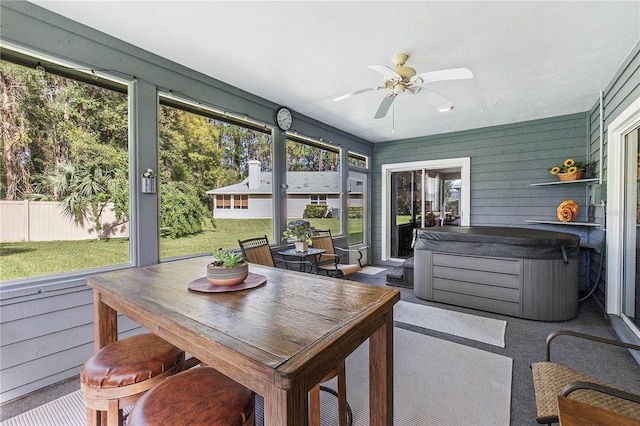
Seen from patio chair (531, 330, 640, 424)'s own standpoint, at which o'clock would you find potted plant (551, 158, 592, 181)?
The potted plant is roughly at 3 o'clock from the patio chair.

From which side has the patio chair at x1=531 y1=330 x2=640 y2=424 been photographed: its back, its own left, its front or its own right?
left

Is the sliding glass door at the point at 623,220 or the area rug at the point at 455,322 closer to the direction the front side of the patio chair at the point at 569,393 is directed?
the area rug

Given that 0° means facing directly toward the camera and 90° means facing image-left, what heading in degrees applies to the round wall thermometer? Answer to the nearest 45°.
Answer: approximately 315°

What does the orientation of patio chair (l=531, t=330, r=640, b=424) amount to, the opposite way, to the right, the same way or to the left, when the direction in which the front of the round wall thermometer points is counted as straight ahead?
the opposite way

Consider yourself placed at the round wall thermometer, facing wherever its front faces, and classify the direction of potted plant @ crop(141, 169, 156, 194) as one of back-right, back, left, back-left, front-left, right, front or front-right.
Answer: right

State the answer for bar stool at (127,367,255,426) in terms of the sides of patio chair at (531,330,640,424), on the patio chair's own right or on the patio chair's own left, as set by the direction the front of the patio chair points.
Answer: on the patio chair's own left
